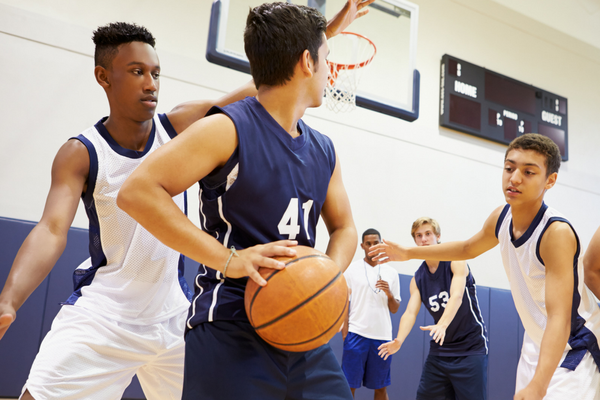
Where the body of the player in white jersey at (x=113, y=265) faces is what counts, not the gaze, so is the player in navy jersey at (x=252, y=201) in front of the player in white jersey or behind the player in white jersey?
in front

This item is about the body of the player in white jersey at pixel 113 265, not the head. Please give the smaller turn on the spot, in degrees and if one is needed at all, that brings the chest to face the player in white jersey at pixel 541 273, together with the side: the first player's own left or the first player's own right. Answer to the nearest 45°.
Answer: approximately 45° to the first player's own left

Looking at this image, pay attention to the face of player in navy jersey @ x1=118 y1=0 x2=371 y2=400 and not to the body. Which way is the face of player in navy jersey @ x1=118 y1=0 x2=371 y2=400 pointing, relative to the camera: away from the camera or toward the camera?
away from the camera

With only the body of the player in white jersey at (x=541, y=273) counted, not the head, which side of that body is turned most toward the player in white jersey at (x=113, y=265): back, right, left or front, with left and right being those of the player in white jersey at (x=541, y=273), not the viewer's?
front

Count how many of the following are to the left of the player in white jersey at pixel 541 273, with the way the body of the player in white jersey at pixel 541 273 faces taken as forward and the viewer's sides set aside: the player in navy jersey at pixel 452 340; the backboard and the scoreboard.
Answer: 0

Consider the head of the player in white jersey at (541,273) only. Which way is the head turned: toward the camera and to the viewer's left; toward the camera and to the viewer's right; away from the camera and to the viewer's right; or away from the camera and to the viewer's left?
toward the camera and to the viewer's left

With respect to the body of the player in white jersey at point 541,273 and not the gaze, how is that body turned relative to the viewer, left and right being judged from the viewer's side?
facing the viewer and to the left of the viewer

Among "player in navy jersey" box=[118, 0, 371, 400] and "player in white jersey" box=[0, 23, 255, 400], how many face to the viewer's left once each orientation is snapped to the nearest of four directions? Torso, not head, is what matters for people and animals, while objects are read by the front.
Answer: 0

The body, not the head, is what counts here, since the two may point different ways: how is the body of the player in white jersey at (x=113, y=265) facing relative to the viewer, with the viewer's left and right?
facing the viewer and to the right of the viewer

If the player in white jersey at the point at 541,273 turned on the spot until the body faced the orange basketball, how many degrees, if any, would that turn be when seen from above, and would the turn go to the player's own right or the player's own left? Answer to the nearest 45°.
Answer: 0° — they already face it

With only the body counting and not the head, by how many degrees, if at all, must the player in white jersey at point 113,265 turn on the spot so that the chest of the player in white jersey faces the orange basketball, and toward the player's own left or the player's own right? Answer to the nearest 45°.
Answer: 0° — they already face it
